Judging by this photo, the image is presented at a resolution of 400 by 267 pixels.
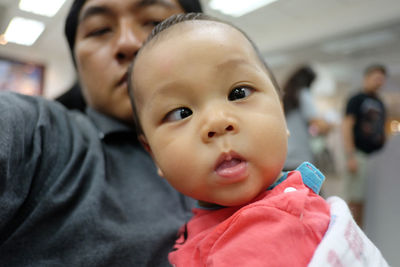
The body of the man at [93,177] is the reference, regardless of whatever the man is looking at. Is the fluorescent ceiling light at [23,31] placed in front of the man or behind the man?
behind

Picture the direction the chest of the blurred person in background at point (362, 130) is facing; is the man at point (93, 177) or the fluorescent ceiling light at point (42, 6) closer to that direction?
the man

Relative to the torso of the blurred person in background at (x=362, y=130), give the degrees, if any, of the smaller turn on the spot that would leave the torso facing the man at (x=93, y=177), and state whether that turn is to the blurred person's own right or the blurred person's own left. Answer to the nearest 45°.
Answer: approximately 45° to the blurred person's own right

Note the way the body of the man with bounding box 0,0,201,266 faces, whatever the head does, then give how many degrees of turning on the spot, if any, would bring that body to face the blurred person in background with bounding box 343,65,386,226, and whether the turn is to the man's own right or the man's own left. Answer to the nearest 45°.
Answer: approximately 135° to the man's own left

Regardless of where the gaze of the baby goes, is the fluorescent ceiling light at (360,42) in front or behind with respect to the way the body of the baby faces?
behind

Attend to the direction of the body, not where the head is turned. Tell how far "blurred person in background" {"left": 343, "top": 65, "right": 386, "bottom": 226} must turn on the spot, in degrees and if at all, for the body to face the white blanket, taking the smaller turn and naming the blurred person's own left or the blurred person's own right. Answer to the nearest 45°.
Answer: approximately 45° to the blurred person's own right

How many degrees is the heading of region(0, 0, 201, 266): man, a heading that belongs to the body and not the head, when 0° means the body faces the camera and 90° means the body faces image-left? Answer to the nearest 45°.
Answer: approximately 0°

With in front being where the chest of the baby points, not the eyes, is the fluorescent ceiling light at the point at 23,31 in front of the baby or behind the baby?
behind
